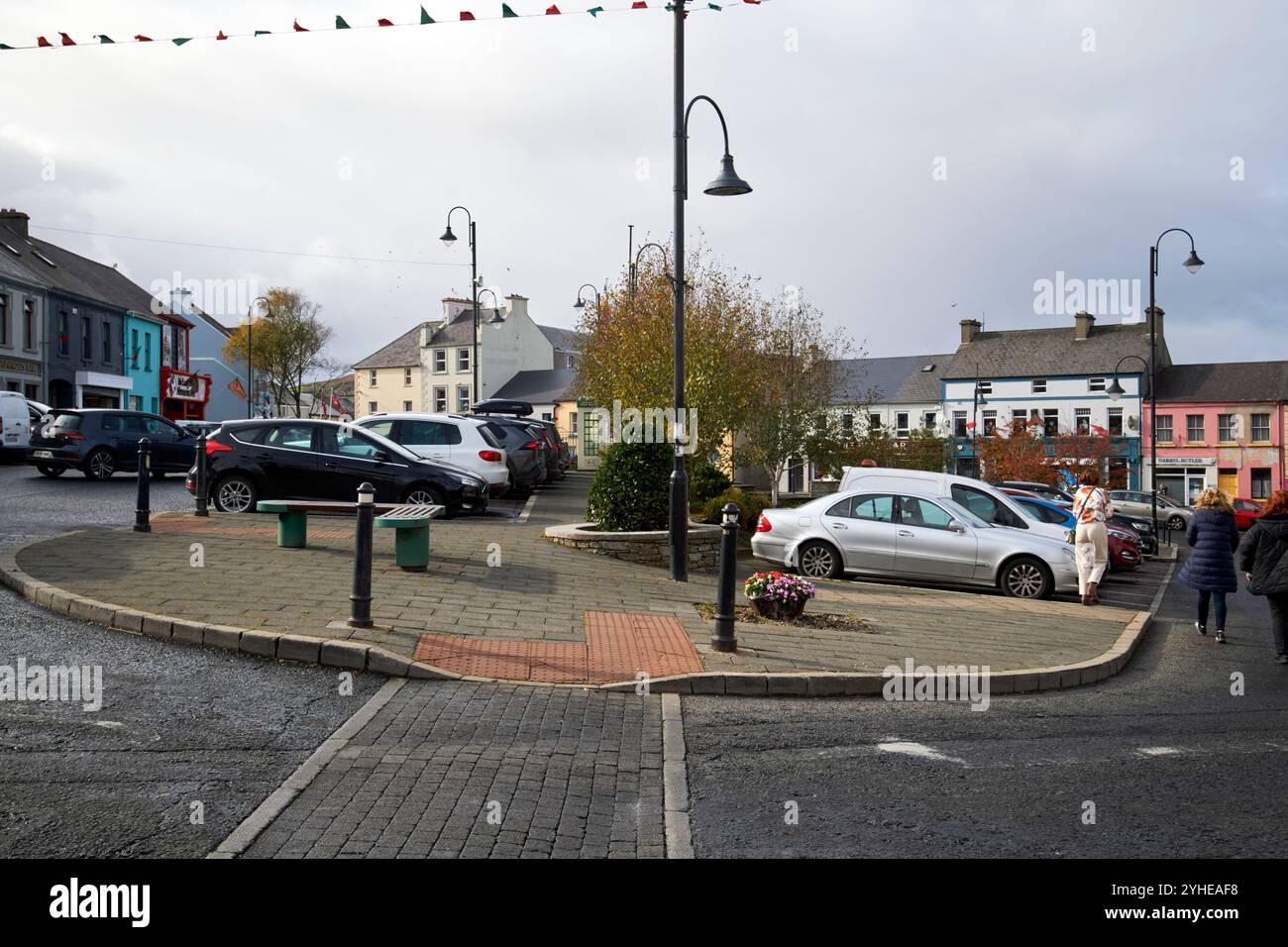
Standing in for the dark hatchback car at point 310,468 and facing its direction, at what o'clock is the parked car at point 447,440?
The parked car is roughly at 10 o'clock from the dark hatchback car.

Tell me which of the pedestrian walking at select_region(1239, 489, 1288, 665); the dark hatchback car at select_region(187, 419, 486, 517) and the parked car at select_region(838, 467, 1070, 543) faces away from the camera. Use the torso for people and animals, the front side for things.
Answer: the pedestrian walking

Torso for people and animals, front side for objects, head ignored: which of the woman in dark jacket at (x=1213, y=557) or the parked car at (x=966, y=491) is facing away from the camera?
the woman in dark jacket

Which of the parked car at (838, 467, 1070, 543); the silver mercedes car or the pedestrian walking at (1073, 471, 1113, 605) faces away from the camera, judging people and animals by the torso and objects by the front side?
the pedestrian walking

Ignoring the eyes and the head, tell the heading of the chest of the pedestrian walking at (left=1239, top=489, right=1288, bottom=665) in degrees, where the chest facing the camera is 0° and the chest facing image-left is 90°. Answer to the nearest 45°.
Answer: approximately 180°

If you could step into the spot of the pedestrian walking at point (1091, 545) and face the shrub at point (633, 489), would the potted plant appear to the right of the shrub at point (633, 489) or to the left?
left

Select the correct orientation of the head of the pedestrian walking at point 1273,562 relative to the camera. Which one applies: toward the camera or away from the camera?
away from the camera

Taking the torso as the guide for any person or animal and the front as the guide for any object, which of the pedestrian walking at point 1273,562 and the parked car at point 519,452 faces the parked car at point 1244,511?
the pedestrian walking

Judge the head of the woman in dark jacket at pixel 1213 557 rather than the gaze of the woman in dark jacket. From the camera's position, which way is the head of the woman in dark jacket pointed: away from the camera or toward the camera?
away from the camera

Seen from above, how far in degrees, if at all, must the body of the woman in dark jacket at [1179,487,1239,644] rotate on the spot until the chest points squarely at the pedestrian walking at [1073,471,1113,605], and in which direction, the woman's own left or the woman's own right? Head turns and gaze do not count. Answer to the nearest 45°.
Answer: approximately 45° to the woman's own left

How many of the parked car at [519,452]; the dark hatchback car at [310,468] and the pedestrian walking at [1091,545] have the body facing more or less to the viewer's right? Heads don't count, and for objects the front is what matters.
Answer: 1

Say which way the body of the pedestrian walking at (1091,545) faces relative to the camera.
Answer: away from the camera

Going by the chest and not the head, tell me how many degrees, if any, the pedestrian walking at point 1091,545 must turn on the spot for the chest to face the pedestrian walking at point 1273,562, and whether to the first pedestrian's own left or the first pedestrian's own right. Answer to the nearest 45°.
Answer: approximately 180°

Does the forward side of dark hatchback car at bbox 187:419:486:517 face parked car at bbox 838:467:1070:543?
yes

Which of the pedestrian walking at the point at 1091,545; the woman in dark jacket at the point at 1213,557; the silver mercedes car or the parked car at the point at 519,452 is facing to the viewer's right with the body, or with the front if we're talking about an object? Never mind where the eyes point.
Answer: the silver mercedes car

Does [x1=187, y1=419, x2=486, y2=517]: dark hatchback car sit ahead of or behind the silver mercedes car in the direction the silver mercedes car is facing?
behind

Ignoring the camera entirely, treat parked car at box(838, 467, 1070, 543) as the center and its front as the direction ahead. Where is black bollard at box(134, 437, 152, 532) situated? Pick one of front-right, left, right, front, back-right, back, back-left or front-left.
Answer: back-right
